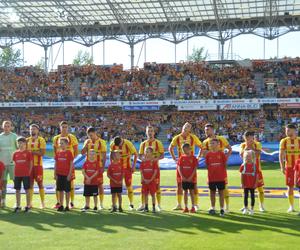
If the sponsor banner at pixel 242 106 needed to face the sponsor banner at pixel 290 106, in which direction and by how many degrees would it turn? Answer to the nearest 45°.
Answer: approximately 90° to its left

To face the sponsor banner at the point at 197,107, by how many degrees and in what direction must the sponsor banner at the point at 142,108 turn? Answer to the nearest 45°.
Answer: approximately 90° to its left

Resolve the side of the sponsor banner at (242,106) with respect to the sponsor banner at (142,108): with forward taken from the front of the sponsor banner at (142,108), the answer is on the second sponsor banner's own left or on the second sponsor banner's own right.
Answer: on the second sponsor banner's own left

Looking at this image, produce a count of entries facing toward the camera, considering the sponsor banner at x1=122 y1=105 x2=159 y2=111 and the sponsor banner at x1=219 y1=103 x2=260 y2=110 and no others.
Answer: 2

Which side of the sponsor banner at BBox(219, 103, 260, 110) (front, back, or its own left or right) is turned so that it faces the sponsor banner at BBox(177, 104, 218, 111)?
right
